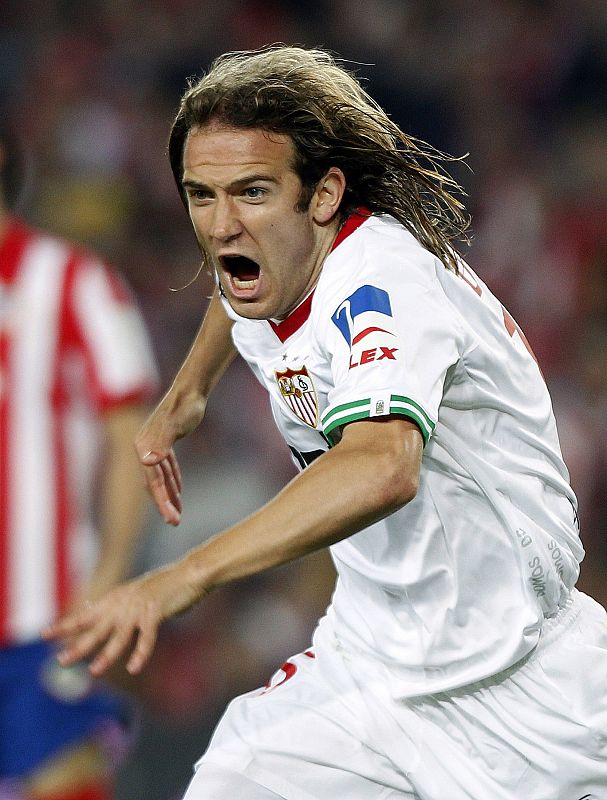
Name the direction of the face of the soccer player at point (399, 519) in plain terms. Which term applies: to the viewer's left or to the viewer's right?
to the viewer's left

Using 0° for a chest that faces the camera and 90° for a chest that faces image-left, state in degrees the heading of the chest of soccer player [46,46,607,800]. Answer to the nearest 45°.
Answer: approximately 45°

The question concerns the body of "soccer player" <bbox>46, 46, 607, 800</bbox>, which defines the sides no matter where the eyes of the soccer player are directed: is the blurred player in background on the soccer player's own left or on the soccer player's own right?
on the soccer player's own right
